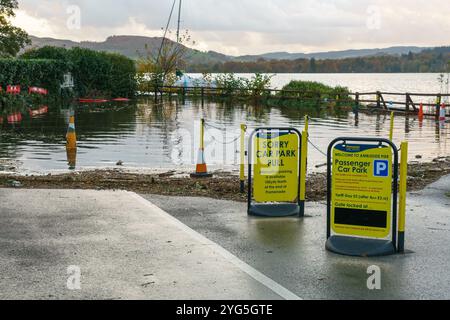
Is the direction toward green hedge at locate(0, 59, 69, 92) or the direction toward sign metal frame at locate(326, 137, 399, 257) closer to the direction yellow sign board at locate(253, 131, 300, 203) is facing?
the sign metal frame

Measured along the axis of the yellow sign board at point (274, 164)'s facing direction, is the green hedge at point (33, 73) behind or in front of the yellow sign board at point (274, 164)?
behind

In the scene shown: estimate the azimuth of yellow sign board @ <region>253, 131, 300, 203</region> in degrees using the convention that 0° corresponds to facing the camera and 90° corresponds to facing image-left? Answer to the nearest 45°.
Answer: approximately 0°

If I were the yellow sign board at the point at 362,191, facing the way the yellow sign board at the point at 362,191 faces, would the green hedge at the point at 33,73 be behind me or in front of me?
behind

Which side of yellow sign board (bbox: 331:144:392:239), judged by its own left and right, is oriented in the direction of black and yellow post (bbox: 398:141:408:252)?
left

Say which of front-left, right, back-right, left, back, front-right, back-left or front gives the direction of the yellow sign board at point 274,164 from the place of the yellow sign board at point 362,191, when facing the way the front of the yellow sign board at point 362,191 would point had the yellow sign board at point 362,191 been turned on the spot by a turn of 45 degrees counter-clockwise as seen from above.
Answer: back
